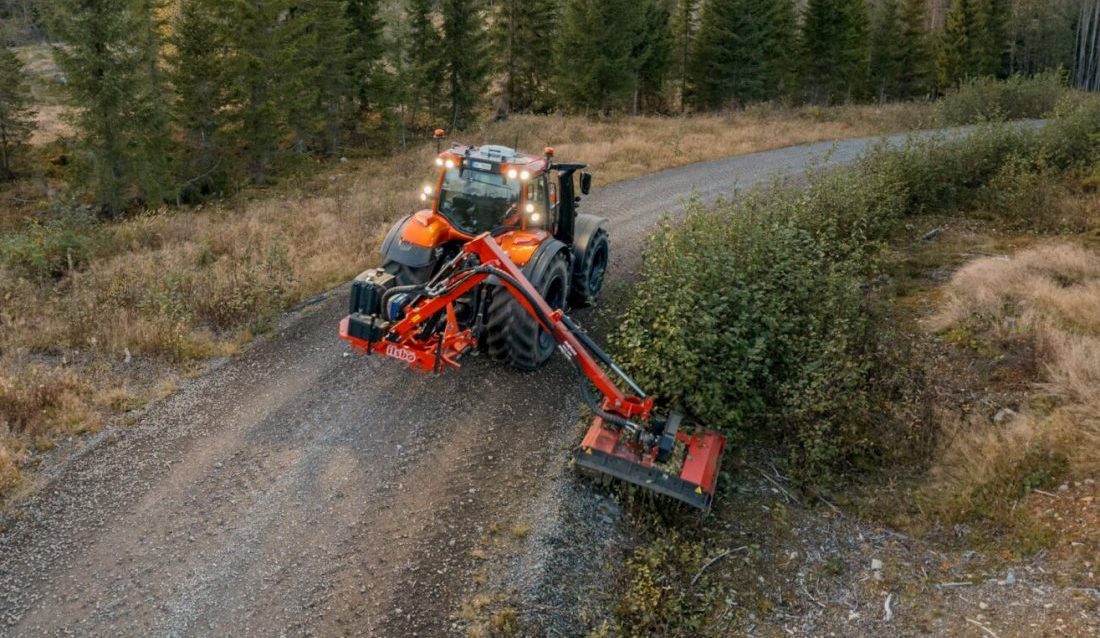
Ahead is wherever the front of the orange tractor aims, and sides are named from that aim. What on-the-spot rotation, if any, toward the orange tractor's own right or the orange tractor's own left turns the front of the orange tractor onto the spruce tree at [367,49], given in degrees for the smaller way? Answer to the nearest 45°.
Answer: approximately 45° to the orange tractor's own left

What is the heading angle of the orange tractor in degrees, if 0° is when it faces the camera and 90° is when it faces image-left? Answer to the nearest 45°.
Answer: approximately 225°

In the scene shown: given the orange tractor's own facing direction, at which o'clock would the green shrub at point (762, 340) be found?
The green shrub is roughly at 2 o'clock from the orange tractor.

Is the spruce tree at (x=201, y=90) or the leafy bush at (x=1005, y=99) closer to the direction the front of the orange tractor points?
the leafy bush

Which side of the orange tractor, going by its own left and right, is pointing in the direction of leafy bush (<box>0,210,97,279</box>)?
left

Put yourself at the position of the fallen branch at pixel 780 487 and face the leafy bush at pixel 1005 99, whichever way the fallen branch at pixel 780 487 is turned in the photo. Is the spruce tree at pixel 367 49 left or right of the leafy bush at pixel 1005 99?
left
